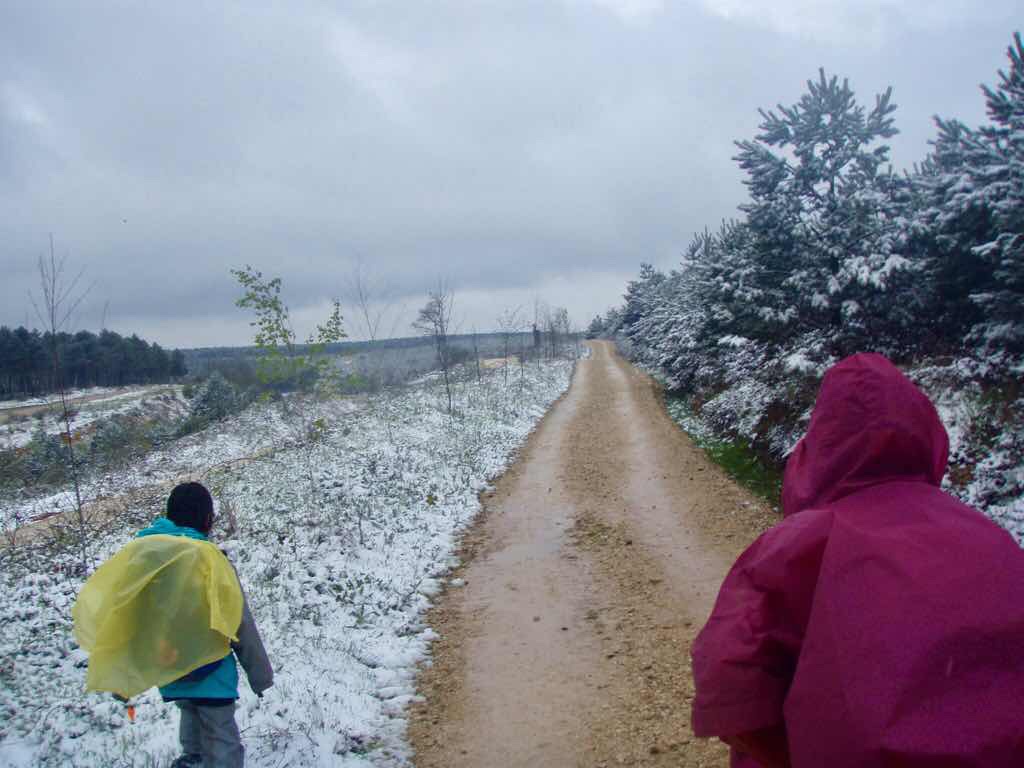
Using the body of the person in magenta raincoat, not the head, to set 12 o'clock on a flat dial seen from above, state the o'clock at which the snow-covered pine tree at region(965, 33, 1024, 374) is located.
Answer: The snow-covered pine tree is roughly at 2 o'clock from the person in magenta raincoat.

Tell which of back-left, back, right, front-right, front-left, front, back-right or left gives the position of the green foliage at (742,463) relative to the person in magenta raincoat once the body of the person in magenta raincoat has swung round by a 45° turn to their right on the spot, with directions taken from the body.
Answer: front

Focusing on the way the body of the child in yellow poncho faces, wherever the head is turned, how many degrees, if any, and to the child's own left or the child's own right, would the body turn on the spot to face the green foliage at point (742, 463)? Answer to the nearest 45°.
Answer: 0° — they already face it

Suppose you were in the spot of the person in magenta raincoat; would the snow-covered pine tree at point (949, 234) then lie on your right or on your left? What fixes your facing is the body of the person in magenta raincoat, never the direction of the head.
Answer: on your right

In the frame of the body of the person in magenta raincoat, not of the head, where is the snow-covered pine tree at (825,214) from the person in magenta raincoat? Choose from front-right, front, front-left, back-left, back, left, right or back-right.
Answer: front-right

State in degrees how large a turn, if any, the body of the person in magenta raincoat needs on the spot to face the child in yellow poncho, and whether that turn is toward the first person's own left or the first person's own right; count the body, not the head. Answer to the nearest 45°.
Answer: approximately 45° to the first person's own left

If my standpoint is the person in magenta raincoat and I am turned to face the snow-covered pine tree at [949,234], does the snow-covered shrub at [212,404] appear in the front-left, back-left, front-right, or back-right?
front-left

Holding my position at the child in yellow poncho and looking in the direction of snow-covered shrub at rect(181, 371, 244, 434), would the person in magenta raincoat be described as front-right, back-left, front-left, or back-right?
back-right

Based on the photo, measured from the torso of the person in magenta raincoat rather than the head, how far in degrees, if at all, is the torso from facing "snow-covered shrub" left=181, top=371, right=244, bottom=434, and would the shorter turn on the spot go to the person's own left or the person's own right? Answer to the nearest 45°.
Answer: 0° — they already face it

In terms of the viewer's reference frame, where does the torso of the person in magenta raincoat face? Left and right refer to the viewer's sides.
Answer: facing away from the viewer and to the left of the viewer

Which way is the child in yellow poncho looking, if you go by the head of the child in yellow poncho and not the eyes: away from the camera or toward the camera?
away from the camera

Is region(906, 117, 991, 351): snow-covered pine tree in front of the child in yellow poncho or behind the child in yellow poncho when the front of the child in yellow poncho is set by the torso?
in front

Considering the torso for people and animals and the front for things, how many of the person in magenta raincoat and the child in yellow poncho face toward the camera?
0

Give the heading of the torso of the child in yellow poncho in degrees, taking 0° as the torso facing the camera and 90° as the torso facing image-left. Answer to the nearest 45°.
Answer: approximately 225°
